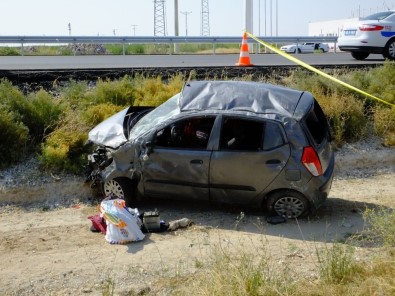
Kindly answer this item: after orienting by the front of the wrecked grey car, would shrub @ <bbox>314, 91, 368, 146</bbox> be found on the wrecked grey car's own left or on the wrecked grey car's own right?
on the wrecked grey car's own right

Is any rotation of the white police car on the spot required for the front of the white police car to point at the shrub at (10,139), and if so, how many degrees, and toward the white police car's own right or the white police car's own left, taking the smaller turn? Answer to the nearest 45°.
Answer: approximately 180°

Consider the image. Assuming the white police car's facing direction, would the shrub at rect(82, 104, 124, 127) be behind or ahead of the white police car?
behind

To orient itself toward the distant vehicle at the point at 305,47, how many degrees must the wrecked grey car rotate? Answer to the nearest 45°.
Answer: approximately 90° to its right

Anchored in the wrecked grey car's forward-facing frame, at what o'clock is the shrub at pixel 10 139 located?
The shrub is roughly at 1 o'clock from the wrecked grey car.

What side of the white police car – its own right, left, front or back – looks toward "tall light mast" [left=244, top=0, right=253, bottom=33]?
left

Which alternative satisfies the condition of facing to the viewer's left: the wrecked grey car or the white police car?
the wrecked grey car

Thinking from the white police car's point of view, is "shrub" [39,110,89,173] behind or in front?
behind

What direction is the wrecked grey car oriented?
to the viewer's left

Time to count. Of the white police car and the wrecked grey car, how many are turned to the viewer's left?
1

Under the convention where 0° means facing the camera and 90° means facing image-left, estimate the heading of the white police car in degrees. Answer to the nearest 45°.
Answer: approximately 225°

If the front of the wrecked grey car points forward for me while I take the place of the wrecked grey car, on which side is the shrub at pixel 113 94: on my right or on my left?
on my right
